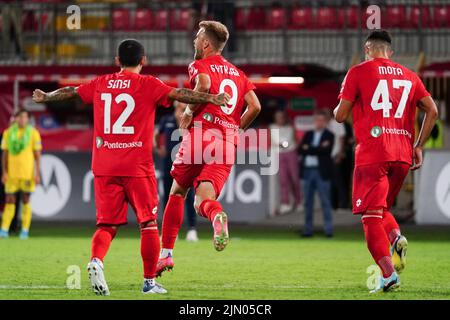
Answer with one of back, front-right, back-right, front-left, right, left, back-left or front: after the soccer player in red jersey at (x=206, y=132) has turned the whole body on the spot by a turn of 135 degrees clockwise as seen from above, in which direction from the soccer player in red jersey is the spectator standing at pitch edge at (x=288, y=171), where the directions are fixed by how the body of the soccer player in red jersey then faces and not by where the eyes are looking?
left

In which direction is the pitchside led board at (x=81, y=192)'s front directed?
toward the camera

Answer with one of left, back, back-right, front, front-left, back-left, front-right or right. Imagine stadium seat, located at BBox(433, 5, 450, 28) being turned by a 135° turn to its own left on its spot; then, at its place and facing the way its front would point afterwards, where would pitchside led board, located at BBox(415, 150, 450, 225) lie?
back-right

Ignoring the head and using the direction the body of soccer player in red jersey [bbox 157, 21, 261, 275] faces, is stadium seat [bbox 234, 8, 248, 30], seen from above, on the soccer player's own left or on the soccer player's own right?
on the soccer player's own right

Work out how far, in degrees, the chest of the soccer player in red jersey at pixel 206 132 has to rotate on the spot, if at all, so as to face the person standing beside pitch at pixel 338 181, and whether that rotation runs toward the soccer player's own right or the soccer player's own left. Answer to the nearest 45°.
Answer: approximately 45° to the soccer player's own right

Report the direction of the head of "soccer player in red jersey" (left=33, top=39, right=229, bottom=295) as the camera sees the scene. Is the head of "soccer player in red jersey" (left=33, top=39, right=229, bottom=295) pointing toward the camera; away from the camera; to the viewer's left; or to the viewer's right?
away from the camera

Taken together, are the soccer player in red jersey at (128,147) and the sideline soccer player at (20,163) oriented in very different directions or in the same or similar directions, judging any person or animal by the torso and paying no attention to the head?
very different directions

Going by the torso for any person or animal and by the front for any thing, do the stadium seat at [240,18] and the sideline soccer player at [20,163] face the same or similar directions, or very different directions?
same or similar directions

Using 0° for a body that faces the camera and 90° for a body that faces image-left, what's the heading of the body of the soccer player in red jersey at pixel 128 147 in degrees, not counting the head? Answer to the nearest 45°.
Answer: approximately 180°

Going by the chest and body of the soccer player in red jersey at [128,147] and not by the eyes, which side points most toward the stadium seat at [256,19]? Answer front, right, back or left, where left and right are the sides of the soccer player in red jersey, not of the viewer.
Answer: front

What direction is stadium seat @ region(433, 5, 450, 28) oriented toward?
toward the camera

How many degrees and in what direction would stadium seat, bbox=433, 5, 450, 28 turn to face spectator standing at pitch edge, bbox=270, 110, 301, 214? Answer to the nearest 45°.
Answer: approximately 45° to its right

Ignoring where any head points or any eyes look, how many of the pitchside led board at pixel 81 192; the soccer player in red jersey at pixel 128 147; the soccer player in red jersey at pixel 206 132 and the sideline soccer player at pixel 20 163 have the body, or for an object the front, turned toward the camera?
2

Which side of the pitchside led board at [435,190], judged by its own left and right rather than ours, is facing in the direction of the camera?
front

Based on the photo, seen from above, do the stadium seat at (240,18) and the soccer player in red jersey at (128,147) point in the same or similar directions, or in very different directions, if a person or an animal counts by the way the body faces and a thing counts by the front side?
very different directions

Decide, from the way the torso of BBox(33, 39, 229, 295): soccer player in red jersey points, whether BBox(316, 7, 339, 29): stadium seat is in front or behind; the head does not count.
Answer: in front

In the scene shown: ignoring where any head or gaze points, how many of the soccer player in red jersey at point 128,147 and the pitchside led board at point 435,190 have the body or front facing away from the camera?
1

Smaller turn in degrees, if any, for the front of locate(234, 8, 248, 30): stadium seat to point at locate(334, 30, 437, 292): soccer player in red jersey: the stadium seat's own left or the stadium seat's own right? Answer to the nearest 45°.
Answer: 0° — it already faces them

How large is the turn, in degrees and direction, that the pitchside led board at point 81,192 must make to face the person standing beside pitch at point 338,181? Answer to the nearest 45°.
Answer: approximately 90° to its left
